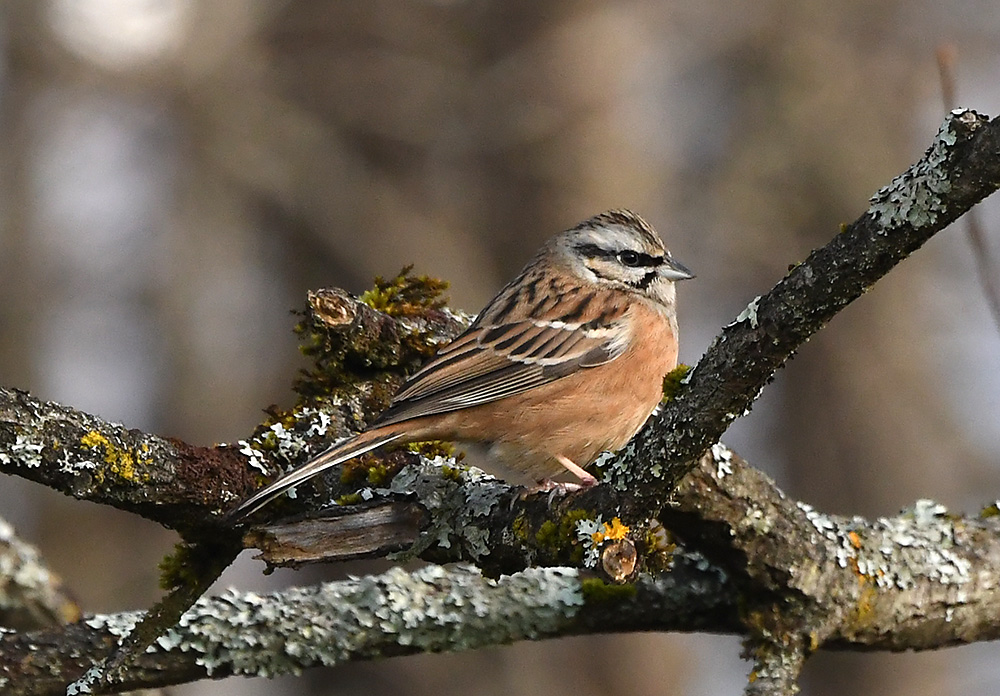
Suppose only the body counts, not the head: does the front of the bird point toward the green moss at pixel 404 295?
no

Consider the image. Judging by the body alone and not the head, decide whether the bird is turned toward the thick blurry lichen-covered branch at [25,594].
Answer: no

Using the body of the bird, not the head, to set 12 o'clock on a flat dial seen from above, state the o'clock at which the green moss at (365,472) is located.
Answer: The green moss is roughly at 5 o'clock from the bird.

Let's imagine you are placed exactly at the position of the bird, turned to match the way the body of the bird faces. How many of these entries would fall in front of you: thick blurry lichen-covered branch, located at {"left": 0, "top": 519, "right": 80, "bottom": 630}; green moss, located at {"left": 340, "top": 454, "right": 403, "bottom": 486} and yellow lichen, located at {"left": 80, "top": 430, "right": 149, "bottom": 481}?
0

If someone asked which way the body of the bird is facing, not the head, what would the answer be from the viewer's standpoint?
to the viewer's right

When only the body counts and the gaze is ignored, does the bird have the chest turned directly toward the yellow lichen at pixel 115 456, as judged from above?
no
